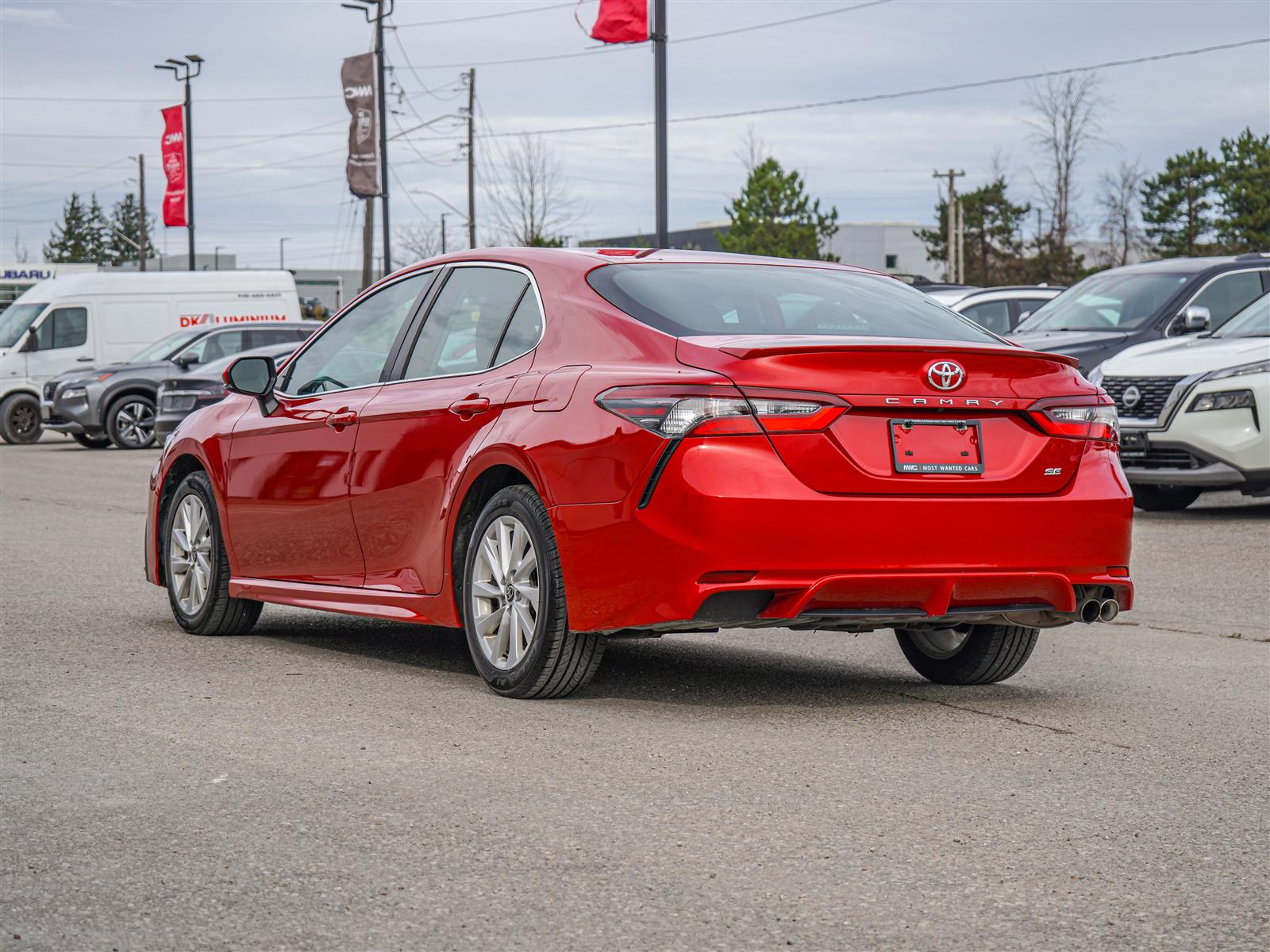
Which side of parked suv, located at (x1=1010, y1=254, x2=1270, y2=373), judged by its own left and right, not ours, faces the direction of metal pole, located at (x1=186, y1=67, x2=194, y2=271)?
right

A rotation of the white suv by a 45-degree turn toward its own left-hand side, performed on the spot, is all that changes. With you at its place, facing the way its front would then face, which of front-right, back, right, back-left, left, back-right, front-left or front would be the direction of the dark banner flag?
back-right

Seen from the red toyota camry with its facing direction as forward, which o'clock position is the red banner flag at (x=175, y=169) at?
The red banner flag is roughly at 1 o'clock from the red toyota camry.

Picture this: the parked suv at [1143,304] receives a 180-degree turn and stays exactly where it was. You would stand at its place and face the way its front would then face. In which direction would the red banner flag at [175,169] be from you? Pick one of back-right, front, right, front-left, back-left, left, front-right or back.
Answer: left

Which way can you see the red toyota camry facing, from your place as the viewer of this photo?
facing away from the viewer and to the left of the viewer

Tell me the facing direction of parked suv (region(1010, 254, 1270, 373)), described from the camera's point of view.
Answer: facing the viewer and to the left of the viewer

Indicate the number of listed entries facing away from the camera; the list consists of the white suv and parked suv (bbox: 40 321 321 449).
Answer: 0

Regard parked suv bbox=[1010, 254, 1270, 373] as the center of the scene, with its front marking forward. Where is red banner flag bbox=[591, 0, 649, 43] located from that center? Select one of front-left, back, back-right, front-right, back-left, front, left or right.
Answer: right

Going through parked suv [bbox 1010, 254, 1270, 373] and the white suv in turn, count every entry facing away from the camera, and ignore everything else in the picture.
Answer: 0

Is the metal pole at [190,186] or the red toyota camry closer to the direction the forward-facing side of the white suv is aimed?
the red toyota camry

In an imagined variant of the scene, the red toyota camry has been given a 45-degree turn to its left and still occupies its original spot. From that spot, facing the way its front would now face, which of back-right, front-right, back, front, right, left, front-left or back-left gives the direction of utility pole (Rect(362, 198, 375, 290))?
right

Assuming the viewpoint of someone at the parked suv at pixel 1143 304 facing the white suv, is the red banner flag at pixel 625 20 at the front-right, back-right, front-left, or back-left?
back-right

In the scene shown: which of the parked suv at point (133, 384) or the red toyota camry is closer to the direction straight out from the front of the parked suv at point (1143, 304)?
the red toyota camry

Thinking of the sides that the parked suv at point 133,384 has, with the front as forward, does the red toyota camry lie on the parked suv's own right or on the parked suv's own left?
on the parked suv's own left

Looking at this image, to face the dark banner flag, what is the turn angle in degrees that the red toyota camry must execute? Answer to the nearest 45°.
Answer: approximately 45° to its right

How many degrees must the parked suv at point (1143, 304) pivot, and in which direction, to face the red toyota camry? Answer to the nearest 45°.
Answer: approximately 45° to its left
